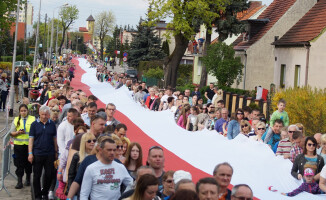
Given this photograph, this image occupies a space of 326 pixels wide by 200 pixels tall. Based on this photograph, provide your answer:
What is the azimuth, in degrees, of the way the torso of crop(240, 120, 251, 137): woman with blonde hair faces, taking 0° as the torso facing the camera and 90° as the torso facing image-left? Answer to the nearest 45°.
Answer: approximately 45°

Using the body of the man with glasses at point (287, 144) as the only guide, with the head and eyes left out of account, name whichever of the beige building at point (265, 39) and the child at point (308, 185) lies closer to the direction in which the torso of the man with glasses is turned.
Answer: the child

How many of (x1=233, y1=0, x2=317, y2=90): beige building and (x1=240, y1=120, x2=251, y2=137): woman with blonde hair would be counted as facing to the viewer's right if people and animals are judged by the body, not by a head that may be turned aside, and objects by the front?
0

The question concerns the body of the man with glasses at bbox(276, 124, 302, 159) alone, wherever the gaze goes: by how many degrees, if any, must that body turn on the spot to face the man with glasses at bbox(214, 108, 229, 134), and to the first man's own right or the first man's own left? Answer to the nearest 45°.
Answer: approximately 90° to the first man's own right

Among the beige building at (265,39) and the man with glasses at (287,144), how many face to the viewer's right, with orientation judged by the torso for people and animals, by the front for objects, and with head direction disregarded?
0

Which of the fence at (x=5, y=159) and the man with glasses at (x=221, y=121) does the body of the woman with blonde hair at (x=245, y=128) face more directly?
the fence

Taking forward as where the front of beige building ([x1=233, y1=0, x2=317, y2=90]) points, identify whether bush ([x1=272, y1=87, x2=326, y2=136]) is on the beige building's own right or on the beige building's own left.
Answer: on the beige building's own left

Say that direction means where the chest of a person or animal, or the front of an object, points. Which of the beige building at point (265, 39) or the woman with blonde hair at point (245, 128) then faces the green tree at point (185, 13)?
the beige building

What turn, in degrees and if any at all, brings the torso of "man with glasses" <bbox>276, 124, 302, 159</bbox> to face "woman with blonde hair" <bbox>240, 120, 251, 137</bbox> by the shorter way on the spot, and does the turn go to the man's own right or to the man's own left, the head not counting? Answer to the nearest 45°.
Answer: approximately 90° to the man's own right
